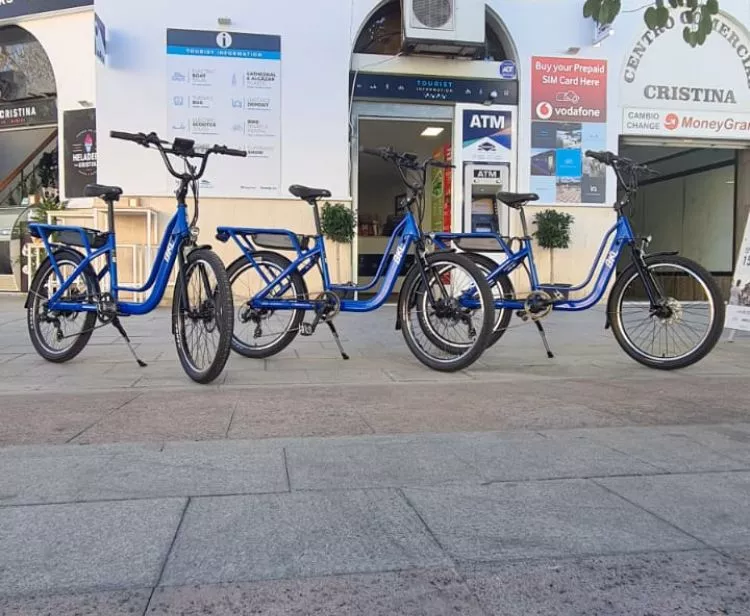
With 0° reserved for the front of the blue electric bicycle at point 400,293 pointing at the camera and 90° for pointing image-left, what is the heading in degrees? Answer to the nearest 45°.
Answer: approximately 315°

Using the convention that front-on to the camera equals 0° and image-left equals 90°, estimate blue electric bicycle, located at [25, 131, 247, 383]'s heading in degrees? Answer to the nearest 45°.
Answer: approximately 315°

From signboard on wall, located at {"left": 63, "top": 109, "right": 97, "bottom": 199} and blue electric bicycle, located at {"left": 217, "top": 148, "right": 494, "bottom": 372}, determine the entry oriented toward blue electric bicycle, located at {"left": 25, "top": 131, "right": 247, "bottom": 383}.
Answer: the signboard on wall

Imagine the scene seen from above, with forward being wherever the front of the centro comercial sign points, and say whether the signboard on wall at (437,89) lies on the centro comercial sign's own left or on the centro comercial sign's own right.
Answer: on the centro comercial sign's own right
